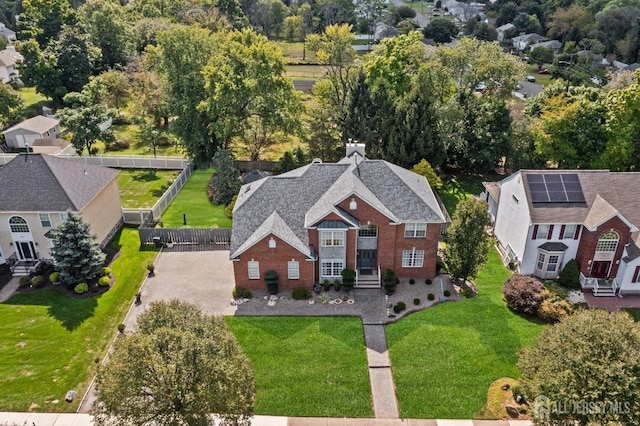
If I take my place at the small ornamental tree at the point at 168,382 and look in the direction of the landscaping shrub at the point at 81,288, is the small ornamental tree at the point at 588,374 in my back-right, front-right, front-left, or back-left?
back-right

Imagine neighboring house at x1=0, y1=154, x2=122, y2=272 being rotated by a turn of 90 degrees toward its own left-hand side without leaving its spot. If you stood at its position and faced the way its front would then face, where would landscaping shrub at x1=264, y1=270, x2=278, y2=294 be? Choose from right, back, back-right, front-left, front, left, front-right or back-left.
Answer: front-right

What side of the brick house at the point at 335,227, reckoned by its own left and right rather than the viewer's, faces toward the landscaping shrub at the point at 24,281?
right

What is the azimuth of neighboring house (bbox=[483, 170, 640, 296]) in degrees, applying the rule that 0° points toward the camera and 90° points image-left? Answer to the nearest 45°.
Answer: approximately 0°

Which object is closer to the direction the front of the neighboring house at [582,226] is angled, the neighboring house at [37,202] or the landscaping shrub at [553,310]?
the landscaping shrub

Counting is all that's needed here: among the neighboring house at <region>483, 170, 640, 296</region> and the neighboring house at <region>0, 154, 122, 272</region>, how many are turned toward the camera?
2

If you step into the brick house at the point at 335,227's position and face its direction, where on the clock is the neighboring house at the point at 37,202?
The neighboring house is roughly at 3 o'clock from the brick house.

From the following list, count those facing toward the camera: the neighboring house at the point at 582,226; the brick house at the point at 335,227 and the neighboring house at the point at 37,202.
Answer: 3

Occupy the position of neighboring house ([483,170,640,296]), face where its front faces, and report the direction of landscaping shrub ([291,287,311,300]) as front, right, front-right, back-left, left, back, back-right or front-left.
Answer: front-right

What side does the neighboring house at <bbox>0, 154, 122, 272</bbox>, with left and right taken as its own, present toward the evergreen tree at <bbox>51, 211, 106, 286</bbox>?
front

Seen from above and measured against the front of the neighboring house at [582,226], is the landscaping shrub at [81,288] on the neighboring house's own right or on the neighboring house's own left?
on the neighboring house's own right

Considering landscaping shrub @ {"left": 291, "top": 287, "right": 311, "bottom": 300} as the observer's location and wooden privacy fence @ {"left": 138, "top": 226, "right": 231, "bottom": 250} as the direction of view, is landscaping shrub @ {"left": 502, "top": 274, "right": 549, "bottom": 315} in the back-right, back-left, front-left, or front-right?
back-right

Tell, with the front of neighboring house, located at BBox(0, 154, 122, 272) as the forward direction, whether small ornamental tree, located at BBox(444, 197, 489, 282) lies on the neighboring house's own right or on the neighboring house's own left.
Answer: on the neighboring house's own left
